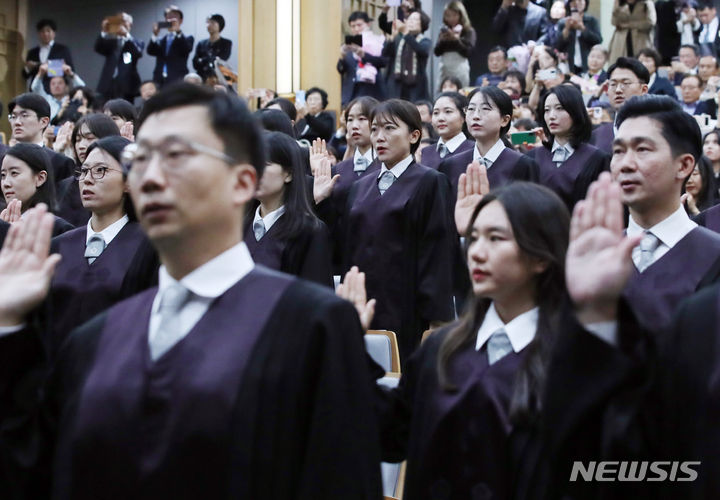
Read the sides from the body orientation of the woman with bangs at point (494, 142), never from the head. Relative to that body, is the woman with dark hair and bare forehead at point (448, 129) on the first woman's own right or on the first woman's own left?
on the first woman's own right

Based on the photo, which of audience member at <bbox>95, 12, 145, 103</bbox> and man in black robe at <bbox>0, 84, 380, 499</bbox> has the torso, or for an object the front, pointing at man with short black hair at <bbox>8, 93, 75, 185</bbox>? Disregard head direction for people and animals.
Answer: the audience member

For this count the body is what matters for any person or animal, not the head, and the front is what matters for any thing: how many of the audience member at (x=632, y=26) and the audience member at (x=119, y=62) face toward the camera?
2

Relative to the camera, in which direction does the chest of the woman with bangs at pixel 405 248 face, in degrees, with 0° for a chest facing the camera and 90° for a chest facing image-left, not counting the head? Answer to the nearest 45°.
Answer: approximately 45°

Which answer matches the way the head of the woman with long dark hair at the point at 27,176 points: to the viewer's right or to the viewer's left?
to the viewer's left

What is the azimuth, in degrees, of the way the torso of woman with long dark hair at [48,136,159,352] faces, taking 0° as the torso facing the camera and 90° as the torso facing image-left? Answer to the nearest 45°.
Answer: approximately 45°

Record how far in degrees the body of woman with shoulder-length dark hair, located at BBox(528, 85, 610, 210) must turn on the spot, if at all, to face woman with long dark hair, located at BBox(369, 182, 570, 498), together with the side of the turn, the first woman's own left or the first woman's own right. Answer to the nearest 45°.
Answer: approximately 45° to the first woman's own left

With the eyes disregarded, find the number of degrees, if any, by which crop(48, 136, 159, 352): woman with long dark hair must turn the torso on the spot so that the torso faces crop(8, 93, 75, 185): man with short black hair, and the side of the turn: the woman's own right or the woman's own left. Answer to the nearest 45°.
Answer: approximately 135° to the woman's own right

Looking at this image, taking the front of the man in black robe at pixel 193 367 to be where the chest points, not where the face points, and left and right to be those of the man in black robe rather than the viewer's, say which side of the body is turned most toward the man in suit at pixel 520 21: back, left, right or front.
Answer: back

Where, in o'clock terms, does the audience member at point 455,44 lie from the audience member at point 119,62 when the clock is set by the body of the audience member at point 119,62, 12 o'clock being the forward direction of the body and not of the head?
the audience member at point 455,44 is roughly at 10 o'clock from the audience member at point 119,62.

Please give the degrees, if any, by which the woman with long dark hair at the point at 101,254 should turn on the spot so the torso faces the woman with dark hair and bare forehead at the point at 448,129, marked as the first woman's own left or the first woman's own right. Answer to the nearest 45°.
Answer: approximately 180°

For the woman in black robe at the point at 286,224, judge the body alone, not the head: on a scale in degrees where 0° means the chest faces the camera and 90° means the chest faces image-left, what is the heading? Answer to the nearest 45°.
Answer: approximately 45°

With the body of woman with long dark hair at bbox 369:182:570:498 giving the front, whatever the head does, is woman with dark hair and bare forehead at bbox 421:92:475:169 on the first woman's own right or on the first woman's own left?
on the first woman's own right

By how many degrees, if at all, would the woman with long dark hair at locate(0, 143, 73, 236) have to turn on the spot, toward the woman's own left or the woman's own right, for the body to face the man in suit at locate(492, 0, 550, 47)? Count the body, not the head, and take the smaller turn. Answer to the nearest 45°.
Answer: approximately 180°
